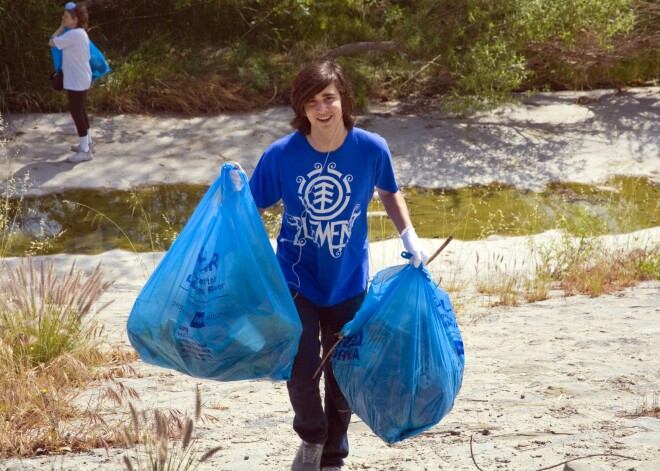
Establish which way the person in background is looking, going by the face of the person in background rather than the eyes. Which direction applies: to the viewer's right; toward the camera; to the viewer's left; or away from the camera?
to the viewer's left

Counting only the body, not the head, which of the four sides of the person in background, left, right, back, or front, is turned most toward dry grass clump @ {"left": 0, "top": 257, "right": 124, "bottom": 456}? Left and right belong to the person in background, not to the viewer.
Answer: left

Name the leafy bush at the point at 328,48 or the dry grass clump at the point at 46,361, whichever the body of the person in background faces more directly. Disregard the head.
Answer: the dry grass clump

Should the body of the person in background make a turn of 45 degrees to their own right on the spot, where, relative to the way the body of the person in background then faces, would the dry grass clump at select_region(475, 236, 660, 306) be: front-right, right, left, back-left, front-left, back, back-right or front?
back

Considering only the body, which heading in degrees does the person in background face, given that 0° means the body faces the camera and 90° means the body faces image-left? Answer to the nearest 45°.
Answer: approximately 90°
